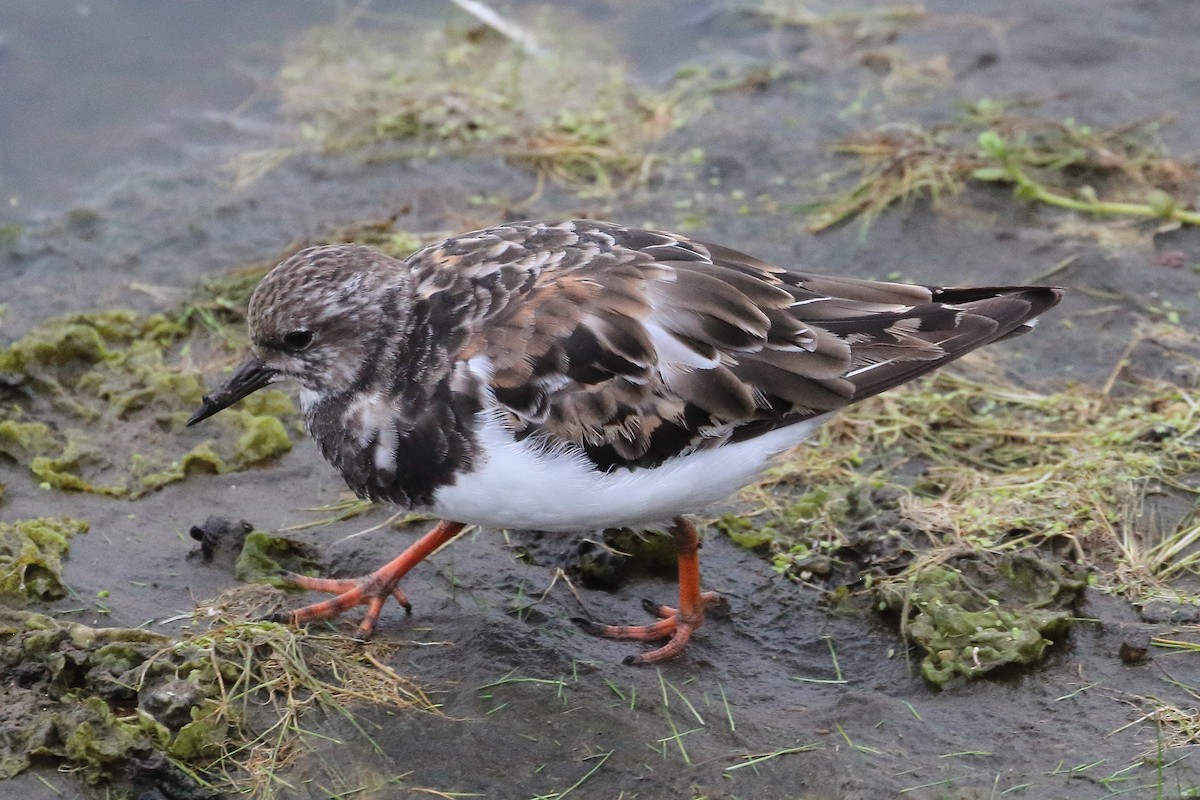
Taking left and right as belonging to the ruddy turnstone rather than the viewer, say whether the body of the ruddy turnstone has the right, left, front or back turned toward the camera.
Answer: left
